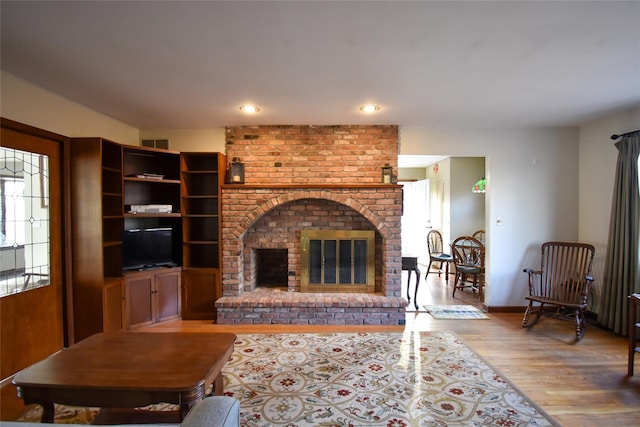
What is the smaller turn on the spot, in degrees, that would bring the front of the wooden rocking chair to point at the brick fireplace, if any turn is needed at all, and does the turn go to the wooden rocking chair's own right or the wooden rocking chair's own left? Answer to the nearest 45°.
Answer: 0° — it already faces it

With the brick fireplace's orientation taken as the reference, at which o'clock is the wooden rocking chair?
The wooden rocking chair is roughly at 9 o'clock from the brick fireplace.

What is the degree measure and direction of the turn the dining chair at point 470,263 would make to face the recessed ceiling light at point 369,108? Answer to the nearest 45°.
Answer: approximately 180°

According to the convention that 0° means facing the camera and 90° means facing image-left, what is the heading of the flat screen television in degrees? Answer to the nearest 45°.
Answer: approximately 315°

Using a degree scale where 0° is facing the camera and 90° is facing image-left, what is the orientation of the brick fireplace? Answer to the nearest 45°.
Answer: approximately 0°

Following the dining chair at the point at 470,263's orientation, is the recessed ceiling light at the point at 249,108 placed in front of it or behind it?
behind

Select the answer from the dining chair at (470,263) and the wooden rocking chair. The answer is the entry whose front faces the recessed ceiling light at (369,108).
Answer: the wooden rocking chair

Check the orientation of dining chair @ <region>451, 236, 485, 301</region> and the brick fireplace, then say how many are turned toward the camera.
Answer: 1

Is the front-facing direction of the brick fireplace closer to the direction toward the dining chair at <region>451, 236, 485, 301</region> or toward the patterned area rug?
the patterned area rug
